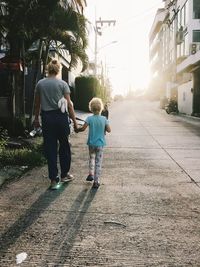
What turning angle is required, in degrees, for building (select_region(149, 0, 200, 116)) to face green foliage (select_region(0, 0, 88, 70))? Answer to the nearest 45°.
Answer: approximately 90° to its left

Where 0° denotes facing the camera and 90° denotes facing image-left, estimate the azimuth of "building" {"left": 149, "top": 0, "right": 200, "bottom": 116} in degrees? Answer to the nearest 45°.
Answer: approximately 90°

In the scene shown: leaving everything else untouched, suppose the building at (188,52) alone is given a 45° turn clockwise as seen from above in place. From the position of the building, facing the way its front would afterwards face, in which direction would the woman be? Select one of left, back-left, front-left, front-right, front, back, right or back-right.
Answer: back-left
